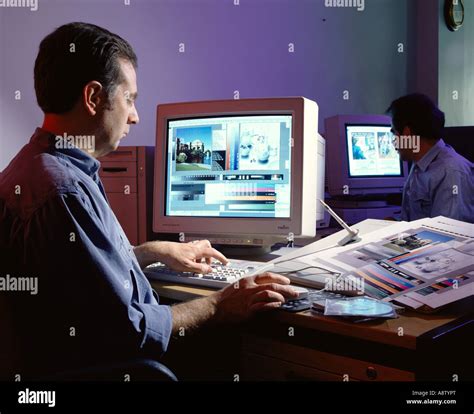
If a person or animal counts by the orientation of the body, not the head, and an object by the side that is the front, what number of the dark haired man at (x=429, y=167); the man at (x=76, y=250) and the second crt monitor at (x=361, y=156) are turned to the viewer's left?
1

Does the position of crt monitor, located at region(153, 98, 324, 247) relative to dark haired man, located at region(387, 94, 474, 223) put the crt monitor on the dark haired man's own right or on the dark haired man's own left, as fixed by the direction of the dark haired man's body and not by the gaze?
on the dark haired man's own left

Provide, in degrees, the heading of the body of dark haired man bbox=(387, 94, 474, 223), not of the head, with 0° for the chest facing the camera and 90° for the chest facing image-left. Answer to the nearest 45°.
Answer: approximately 90°

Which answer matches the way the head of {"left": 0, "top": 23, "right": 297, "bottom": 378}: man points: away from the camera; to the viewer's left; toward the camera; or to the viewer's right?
to the viewer's right

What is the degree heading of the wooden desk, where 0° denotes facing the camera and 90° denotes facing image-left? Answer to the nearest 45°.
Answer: approximately 45°

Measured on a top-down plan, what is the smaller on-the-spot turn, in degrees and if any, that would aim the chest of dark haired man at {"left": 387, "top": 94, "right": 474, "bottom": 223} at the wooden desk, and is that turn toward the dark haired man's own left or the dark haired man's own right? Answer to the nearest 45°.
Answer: approximately 90° to the dark haired man's own left

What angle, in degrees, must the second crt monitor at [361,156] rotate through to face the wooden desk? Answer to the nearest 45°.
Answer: approximately 45° to its right

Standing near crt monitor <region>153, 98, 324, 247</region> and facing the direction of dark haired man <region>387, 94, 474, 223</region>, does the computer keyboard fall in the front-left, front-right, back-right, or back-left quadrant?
back-right

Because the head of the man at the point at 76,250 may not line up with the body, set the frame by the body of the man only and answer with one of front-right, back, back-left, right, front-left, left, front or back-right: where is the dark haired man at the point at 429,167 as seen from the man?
front

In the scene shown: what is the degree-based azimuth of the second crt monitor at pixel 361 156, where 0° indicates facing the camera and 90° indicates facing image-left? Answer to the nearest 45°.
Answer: approximately 315°
